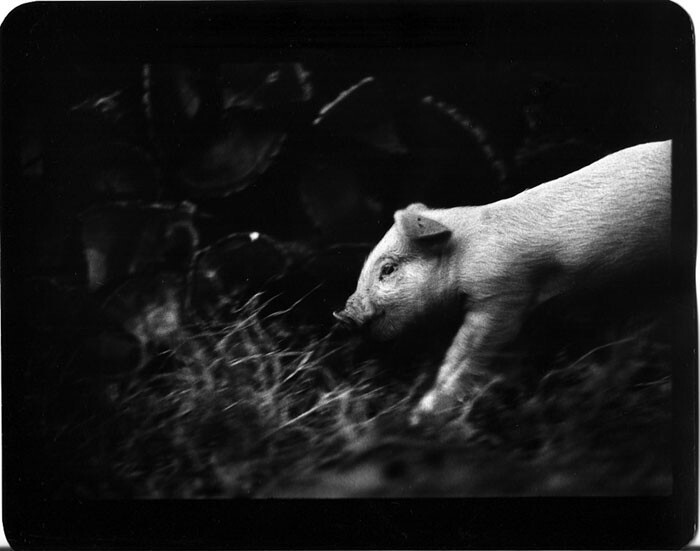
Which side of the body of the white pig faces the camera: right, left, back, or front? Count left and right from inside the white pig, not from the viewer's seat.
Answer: left
